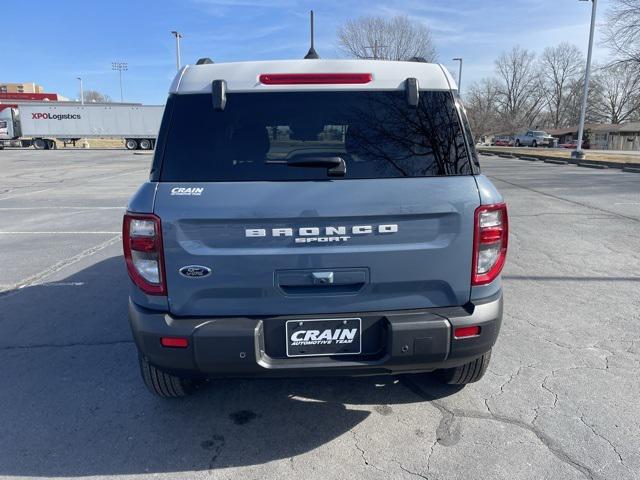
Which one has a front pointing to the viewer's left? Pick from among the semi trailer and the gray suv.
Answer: the semi trailer

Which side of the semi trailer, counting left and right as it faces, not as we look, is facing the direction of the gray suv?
left

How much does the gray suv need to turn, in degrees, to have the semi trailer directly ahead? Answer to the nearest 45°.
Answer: approximately 45° to its left

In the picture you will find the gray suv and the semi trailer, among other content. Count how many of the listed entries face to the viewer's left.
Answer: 1

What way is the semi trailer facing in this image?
to the viewer's left

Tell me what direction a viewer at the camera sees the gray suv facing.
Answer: facing away from the viewer
